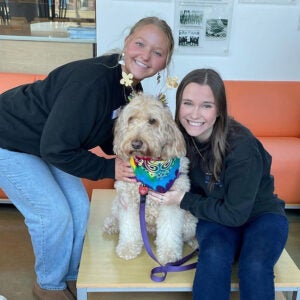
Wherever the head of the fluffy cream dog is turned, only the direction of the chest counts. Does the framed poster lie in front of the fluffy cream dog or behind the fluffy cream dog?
behind

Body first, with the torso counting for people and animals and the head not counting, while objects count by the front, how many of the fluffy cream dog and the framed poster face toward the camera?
2

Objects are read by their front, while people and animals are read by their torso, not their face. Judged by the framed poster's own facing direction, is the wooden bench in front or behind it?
in front

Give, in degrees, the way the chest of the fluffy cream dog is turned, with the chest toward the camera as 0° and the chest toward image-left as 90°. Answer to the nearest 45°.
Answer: approximately 0°

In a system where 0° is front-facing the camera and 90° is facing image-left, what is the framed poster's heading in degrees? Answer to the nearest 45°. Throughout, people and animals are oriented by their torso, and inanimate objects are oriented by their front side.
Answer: approximately 0°
